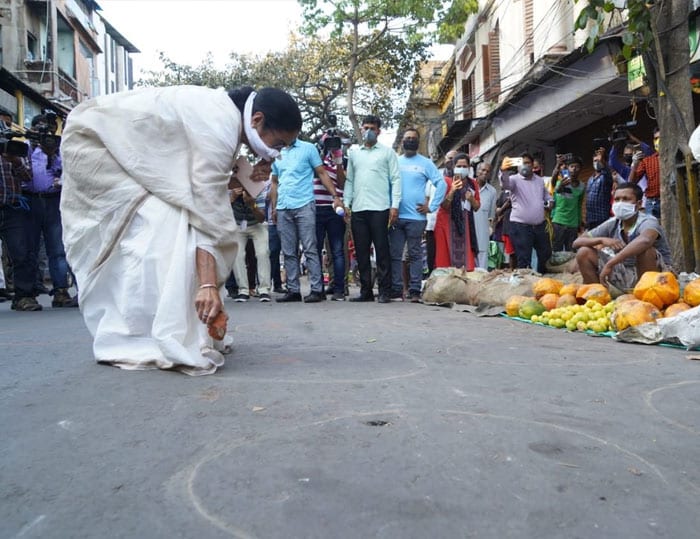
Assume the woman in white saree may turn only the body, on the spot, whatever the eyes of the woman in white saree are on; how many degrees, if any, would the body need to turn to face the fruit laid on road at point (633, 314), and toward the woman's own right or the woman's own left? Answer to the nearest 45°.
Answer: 0° — they already face it

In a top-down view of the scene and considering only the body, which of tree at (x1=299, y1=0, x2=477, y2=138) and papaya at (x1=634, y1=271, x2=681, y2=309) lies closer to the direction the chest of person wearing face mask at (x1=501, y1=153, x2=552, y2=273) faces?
the papaya

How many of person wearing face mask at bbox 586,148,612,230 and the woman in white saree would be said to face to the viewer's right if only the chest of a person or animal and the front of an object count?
1

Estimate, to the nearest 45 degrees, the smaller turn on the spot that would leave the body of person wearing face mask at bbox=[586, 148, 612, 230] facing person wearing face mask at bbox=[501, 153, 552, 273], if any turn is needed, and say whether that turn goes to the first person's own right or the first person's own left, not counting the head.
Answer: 0° — they already face them

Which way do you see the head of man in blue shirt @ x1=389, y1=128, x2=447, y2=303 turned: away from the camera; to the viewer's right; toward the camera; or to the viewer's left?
toward the camera

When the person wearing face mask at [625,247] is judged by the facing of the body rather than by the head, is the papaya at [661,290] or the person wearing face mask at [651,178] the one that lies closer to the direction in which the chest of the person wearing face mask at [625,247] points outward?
the papaya

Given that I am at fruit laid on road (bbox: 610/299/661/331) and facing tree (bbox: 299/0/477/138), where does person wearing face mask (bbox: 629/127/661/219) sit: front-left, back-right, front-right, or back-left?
front-right

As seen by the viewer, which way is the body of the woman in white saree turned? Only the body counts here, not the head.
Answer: to the viewer's right

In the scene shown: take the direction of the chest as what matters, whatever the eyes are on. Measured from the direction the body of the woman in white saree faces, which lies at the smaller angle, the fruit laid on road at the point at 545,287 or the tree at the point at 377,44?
the fruit laid on road

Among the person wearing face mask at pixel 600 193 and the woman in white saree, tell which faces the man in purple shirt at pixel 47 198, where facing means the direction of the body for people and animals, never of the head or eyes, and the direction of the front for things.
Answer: the person wearing face mask

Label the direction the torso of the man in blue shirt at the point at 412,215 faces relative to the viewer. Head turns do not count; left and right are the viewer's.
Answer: facing the viewer

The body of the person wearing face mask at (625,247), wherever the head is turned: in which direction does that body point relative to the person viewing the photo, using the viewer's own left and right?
facing the viewer and to the left of the viewer

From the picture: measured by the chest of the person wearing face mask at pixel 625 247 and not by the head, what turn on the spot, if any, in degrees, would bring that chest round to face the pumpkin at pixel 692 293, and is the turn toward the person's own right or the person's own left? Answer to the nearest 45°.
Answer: approximately 90° to the person's own left

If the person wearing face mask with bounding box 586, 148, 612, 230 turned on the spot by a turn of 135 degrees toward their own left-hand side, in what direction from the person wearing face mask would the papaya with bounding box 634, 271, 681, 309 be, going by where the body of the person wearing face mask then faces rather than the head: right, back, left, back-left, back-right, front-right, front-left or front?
right

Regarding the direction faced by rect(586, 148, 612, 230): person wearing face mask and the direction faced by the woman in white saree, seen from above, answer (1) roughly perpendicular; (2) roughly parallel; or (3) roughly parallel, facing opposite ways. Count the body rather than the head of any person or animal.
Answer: roughly parallel, facing opposite ways

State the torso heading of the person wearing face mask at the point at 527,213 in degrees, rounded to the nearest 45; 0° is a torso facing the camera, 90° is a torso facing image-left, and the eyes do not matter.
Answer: approximately 0°

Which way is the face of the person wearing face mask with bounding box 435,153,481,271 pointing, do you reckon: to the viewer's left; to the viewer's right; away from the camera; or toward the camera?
toward the camera

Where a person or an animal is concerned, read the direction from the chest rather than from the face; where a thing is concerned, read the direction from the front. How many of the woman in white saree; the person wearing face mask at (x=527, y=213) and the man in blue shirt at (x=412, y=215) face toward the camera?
2
